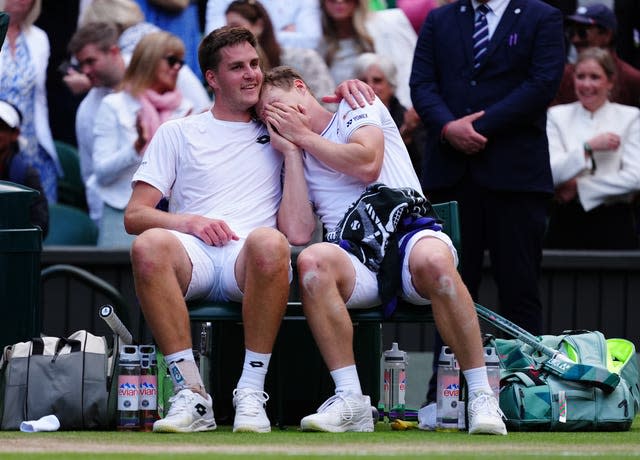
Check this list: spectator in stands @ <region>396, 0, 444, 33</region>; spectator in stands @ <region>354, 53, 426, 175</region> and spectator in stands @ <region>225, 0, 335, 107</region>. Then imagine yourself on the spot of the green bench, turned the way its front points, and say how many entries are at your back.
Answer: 3

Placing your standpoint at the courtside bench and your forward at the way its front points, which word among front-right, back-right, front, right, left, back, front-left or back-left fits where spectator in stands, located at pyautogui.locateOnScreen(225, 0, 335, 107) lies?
back

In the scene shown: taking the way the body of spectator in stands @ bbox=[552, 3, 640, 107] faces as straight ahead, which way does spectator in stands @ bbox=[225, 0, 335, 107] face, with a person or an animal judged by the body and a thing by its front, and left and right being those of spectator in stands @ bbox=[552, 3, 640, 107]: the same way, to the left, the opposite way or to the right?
the same way

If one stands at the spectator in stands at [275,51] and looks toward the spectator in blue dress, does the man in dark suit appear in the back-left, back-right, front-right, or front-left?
back-left

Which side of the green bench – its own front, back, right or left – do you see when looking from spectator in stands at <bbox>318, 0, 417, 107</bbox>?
back

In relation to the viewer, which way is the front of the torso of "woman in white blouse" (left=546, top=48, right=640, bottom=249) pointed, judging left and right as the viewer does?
facing the viewer

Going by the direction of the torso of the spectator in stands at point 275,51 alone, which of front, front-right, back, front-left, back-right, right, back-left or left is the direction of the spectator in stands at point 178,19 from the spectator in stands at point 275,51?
right

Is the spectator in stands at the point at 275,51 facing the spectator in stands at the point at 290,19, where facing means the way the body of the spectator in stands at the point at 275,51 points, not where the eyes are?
no

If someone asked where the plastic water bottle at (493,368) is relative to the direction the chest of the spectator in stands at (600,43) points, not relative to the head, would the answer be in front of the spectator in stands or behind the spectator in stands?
in front

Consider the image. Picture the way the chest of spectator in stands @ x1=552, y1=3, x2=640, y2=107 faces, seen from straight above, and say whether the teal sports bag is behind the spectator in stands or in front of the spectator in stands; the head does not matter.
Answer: in front

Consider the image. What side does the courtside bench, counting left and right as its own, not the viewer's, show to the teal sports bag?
left

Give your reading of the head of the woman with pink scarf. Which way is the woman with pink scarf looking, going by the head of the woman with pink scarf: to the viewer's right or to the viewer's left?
to the viewer's right

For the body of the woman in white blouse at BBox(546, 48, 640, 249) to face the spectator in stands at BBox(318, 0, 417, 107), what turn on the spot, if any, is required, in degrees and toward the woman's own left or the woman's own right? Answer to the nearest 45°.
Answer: approximately 90° to the woman's own right

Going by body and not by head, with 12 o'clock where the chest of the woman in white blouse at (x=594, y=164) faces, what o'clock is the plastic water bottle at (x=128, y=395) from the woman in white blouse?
The plastic water bottle is roughly at 1 o'clock from the woman in white blouse.

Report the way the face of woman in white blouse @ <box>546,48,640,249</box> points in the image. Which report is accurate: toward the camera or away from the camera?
toward the camera

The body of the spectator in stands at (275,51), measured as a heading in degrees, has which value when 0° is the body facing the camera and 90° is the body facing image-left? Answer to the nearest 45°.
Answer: approximately 45°
